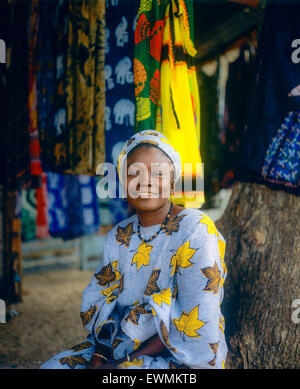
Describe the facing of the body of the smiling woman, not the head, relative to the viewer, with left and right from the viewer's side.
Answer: facing the viewer and to the left of the viewer

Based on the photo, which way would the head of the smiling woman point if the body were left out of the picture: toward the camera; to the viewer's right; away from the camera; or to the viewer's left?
toward the camera

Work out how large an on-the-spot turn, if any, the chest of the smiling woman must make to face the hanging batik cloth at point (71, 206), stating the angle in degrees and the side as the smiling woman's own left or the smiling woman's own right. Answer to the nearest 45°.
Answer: approximately 135° to the smiling woman's own right

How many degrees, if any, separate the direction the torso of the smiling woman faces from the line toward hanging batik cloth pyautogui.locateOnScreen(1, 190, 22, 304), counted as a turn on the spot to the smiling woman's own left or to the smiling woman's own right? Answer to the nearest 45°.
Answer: approximately 90° to the smiling woman's own right

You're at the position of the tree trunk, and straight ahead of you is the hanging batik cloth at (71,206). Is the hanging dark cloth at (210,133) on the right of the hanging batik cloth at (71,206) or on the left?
right

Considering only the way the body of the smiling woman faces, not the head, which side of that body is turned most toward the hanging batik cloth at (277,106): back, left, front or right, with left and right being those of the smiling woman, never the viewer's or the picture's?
back
